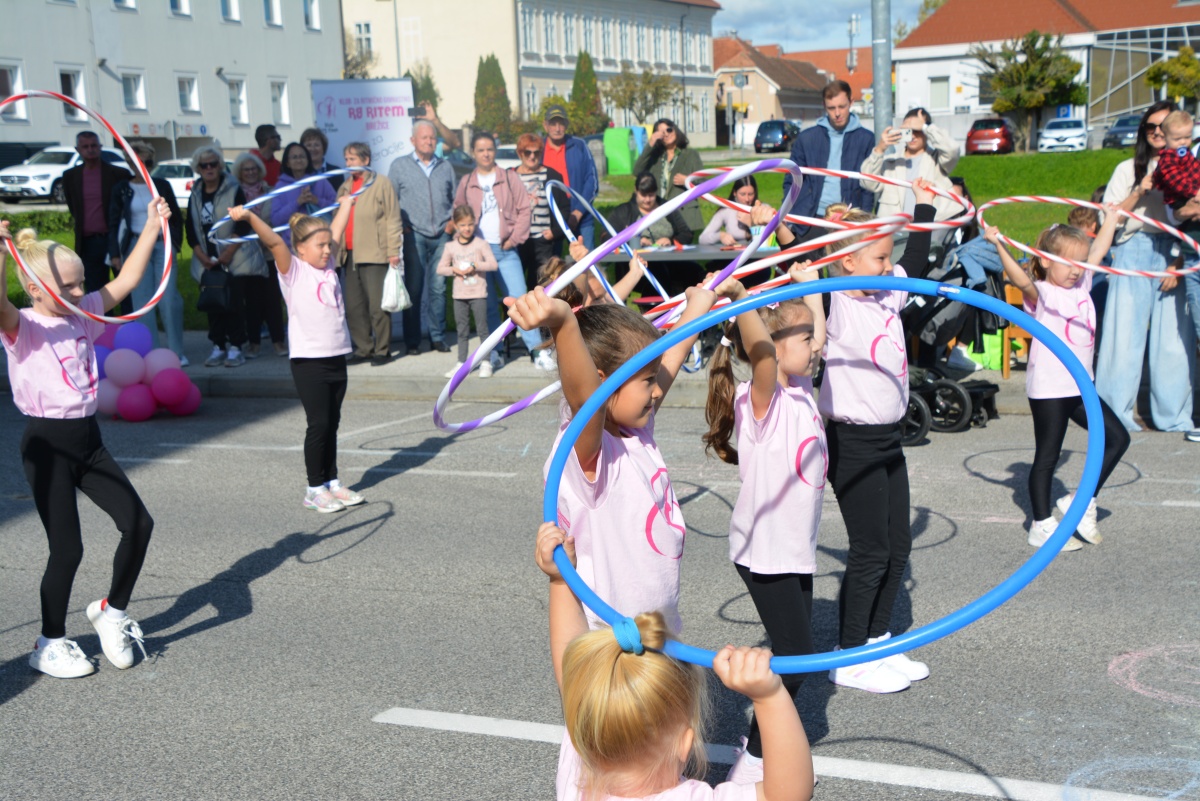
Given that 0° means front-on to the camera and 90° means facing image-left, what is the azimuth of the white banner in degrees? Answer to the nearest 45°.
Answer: approximately 0°

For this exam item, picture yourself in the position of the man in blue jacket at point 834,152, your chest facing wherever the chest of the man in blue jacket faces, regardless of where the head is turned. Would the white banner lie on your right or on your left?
on your right

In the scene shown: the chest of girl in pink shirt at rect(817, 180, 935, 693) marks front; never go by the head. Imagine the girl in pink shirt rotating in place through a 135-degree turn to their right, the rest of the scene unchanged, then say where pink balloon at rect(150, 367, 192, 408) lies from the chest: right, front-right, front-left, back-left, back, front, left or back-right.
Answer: front-right

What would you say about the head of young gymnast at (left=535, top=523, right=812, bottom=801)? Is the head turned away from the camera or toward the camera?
away from the camera

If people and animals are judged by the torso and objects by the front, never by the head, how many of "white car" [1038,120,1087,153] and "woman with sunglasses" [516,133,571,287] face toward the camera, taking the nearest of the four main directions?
2

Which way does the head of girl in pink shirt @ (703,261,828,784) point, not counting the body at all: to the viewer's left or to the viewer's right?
to the viewer's right
